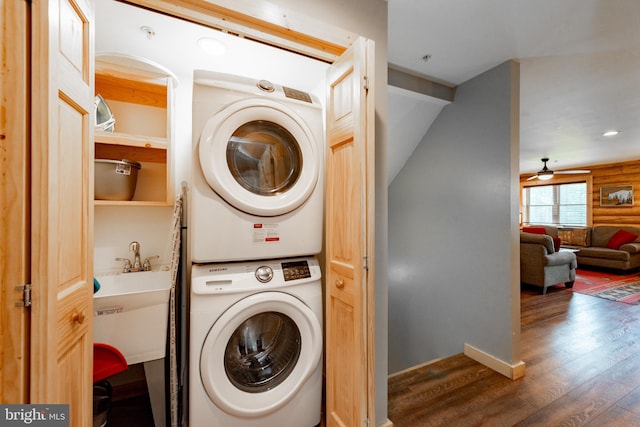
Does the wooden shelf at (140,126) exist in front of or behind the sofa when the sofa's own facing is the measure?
in front

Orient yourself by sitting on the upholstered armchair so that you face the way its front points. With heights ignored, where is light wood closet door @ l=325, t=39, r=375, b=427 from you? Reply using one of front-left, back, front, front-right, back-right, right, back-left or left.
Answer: back-right

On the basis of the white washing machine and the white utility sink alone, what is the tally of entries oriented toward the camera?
2

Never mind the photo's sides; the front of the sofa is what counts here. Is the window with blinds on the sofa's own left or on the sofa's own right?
on the sofa's own right

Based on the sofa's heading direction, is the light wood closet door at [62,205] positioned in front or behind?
in front

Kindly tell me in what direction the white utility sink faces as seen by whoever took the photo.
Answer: facing the viewer

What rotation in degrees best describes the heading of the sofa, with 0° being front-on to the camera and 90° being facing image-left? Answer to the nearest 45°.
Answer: approximately 45°

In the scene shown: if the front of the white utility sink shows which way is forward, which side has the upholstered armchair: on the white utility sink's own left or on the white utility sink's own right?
on the white utility sink's own left
